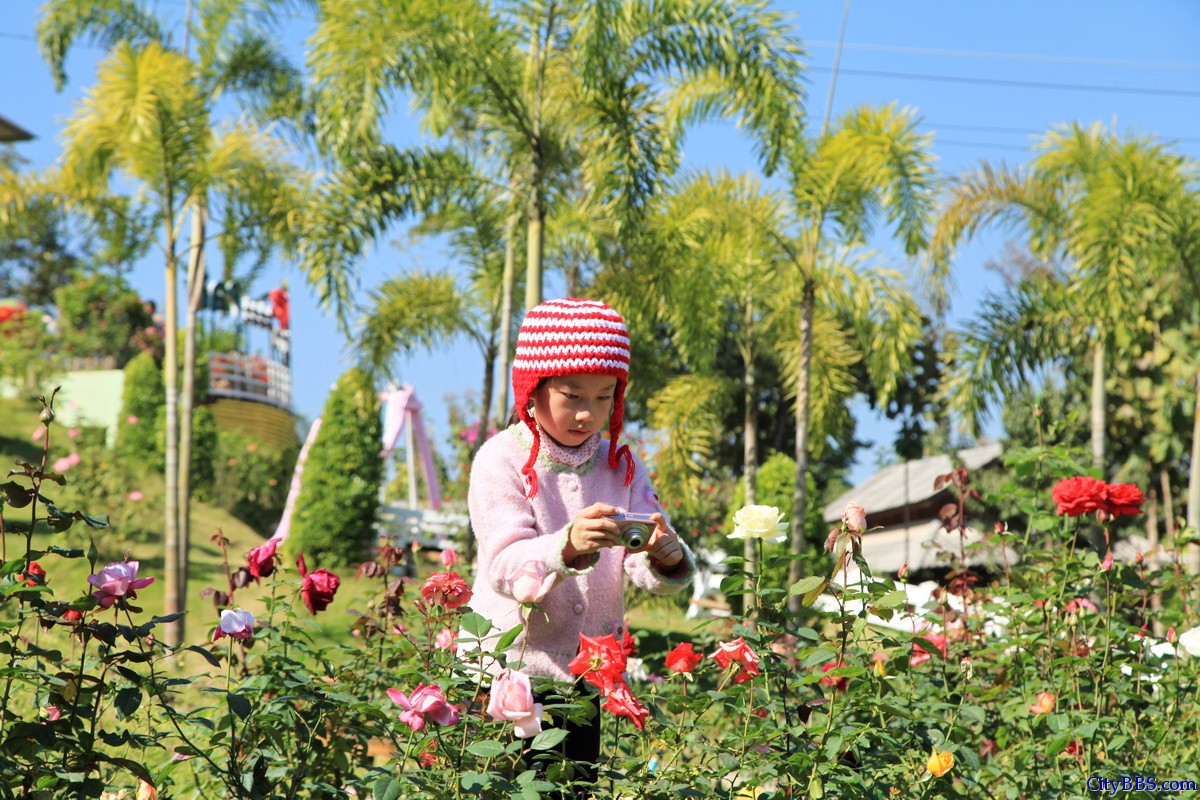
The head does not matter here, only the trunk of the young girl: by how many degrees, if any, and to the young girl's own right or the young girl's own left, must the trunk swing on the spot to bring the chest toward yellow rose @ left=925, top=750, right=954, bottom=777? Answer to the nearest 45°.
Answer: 0° — they already face it

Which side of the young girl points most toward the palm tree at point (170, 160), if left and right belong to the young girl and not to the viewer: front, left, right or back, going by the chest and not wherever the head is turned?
back

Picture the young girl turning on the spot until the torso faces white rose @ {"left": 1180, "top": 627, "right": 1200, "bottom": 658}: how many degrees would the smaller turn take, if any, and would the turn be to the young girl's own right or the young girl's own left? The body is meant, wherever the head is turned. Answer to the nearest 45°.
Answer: approximately 45° to the young girl's own left

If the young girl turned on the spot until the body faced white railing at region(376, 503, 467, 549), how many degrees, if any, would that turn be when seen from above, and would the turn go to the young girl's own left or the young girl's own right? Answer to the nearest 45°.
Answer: approximately 135° to the young girl's own left

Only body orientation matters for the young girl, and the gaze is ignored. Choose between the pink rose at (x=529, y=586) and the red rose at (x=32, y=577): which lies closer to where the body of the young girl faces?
the pink rose

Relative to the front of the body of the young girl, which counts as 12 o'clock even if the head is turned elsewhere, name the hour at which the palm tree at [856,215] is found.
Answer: The palm tree is roughly at 8 o'clock from the young girl.

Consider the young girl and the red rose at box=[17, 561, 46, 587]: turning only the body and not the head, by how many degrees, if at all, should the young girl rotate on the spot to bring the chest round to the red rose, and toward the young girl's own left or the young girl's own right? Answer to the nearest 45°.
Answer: approximately 90° to the young girl's own right

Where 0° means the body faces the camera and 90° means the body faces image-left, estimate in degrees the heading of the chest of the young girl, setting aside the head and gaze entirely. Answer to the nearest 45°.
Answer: approximately 315°

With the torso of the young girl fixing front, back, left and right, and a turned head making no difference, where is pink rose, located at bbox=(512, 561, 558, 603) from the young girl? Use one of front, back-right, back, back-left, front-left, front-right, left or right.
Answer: front-right

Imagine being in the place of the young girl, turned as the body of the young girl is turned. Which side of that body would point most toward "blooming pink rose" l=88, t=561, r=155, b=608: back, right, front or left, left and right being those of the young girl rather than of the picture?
right

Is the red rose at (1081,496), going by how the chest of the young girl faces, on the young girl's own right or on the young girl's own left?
on the young girl's own left

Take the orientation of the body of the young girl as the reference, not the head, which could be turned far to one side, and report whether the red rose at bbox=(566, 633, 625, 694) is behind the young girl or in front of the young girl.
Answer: in front

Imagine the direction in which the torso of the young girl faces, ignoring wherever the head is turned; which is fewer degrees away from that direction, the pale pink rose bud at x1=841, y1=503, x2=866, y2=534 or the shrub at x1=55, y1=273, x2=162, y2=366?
the pale pink rose bud
